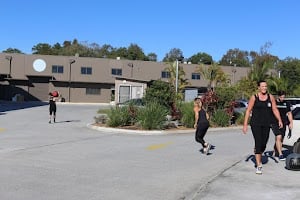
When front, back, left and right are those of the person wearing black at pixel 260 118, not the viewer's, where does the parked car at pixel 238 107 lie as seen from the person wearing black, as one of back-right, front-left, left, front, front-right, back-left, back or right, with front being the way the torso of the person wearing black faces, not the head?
back

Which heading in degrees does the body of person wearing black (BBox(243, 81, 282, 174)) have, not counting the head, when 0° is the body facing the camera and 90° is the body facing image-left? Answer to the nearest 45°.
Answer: approximately 0°

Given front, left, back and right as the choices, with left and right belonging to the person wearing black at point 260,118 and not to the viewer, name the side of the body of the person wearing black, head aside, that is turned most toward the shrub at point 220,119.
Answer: back

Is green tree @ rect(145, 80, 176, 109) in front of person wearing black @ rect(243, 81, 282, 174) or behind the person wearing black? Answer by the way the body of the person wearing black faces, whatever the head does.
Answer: behind

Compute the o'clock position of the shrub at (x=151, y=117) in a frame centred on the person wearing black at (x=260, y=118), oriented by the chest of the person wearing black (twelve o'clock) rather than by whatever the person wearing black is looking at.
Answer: The shrub is roughly at 5 o'clock from the person wearing black.

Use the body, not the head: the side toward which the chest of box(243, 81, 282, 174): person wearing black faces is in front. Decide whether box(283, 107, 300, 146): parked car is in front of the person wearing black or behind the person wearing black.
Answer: behind
